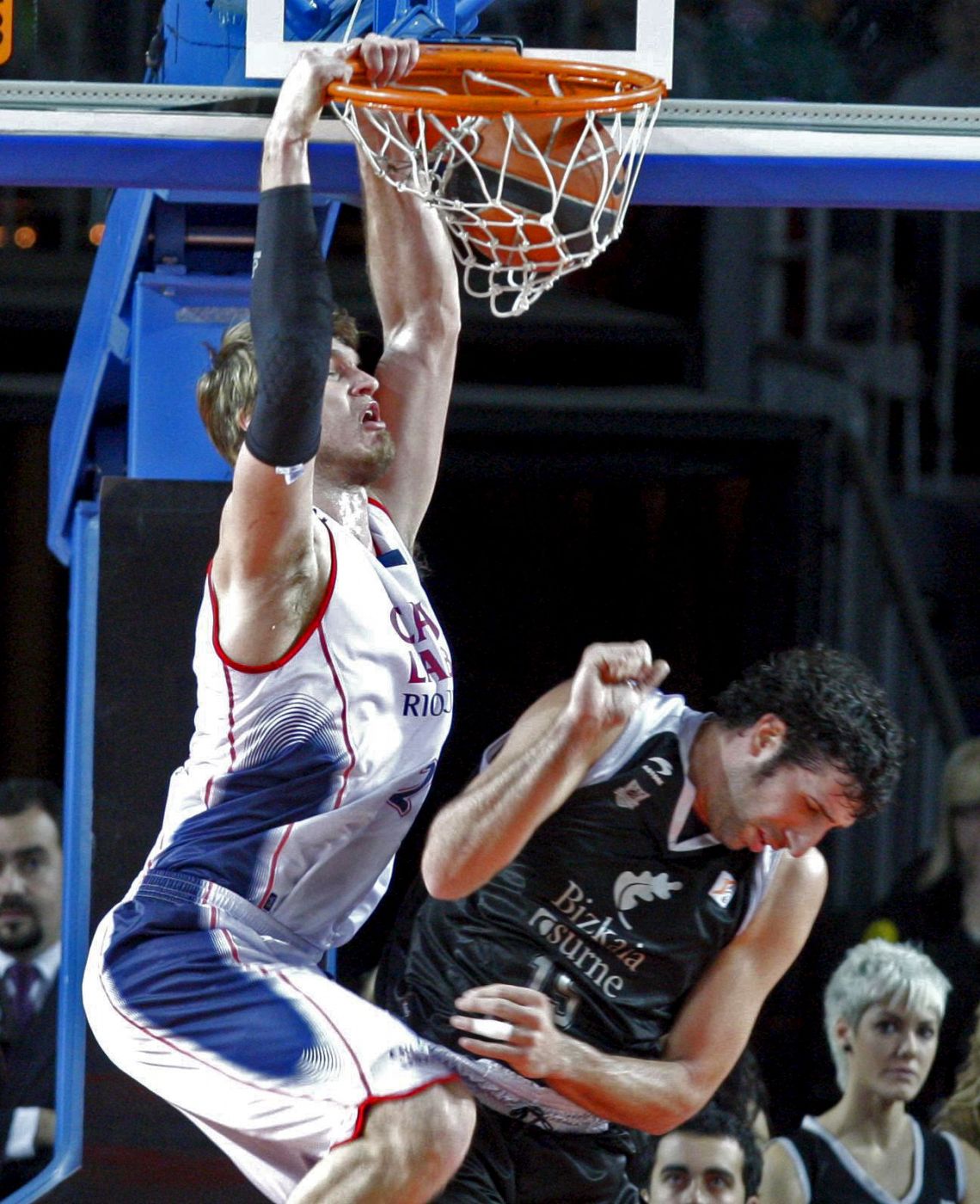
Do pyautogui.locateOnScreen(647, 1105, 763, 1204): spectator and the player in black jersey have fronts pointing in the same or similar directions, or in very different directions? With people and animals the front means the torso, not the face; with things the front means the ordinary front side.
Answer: same or similar directions

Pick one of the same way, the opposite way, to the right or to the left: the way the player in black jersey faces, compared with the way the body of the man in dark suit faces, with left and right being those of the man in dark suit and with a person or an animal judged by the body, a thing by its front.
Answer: the same way

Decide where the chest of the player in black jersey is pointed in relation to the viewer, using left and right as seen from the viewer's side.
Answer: facing the viewer

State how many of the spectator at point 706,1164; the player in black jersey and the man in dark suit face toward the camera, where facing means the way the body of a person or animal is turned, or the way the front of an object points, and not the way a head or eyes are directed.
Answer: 3

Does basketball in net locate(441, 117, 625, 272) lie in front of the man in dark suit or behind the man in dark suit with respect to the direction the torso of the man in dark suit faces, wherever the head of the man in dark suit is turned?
in front

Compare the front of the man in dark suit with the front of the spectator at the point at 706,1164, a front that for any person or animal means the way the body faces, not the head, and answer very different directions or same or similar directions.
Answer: same or similar directions

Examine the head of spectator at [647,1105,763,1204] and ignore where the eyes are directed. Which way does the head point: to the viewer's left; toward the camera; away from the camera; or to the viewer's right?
toward the camera

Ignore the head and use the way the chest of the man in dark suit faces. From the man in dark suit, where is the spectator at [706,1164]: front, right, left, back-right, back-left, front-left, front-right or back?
front-left

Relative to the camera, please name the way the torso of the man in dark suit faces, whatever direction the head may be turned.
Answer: toward the camera

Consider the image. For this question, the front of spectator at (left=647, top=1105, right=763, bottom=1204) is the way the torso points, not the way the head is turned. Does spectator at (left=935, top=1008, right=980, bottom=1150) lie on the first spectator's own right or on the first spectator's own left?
on the first spectator's own left

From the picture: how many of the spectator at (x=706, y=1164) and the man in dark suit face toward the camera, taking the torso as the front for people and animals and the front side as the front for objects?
2
